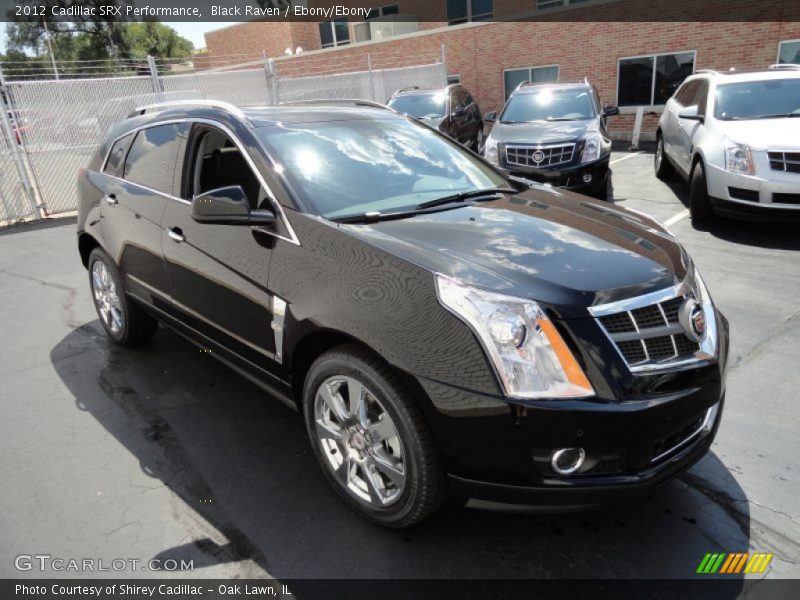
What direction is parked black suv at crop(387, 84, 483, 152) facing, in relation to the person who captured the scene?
facing the viewer and to the left of the viewer

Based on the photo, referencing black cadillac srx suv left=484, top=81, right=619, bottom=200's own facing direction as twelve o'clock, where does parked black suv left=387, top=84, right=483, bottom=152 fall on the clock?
The parked black suv is roughly at 3 o'clock from the black cadillac srx suv.

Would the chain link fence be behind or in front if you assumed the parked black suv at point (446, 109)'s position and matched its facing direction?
in front

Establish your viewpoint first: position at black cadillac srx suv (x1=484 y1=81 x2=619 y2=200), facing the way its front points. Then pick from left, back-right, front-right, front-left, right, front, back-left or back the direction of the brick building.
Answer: back

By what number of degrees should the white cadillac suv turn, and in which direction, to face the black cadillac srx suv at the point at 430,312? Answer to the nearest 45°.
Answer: approximately 45° to its right

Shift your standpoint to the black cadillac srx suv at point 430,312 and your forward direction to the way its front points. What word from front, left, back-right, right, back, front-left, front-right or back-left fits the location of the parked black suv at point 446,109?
back-left

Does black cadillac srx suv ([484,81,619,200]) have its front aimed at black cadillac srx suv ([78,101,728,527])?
yes

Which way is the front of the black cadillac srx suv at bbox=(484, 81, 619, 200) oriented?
toward the camera

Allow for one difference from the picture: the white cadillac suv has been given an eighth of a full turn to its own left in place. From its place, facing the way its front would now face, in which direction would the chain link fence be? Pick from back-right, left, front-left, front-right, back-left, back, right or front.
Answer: back

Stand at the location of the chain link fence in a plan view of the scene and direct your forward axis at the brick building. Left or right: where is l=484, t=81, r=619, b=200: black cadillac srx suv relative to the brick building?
right

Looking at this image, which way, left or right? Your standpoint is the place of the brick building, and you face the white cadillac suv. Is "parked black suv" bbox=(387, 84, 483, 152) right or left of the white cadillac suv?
right

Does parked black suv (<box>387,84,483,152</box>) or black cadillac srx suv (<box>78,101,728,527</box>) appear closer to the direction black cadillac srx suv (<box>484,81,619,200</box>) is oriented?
the black cadillac srx suv

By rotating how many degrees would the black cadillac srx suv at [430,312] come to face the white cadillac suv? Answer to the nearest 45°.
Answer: approximately 90° to its left

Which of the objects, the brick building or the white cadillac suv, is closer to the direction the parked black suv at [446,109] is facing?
the white cadillac suv

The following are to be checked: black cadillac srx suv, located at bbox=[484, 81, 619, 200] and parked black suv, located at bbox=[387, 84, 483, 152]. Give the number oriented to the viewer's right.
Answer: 0
